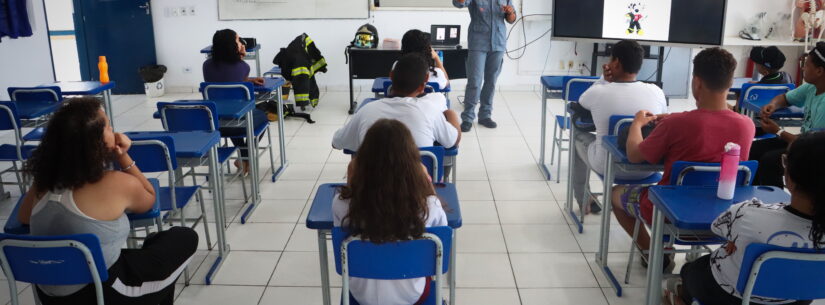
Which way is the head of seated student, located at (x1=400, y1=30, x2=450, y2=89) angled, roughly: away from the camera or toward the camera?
away from the camera

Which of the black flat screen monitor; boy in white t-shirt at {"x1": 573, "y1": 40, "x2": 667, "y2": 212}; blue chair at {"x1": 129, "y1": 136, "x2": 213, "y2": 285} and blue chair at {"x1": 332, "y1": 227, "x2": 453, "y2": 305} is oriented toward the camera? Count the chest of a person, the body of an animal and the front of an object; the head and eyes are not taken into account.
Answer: the black flat screen monitor

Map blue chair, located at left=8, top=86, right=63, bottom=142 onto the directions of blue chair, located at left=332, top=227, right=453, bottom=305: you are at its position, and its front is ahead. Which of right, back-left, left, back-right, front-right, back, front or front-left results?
front-left

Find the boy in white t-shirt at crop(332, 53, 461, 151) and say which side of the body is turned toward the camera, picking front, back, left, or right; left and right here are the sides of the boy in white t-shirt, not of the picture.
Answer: back

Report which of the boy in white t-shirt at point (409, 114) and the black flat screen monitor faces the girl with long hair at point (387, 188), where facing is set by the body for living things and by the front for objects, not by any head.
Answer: the black flat screen monitor

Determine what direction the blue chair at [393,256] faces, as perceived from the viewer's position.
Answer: facing away from the viewer

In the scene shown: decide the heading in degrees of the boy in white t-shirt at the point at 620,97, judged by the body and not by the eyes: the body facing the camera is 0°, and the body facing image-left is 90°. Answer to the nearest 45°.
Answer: approximately 135°

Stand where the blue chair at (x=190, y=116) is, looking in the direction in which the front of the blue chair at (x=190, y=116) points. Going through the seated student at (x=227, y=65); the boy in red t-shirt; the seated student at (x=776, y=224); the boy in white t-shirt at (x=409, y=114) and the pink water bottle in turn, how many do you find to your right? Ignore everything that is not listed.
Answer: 4

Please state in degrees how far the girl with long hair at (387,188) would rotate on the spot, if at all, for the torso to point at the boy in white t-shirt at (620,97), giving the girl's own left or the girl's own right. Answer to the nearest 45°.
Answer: approximately 45° to the girl's own right

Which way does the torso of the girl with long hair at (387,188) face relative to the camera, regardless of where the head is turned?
away from the camera

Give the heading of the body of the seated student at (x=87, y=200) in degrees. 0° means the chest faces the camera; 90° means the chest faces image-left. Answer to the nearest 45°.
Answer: approximately 225°

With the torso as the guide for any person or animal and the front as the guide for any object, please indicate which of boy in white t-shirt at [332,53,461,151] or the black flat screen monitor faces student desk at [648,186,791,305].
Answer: the black flat screen monitor

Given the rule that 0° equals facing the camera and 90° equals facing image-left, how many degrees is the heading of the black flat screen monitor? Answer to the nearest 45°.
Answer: approximately 0°

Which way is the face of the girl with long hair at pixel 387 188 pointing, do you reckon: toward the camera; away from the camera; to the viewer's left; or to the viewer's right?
away from the camera
